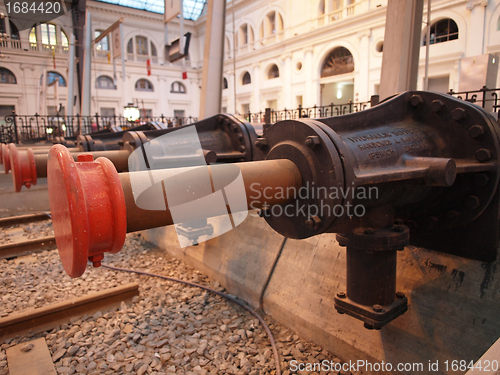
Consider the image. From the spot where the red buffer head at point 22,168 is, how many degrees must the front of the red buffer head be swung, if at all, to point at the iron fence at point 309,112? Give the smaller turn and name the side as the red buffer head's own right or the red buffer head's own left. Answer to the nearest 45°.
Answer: approximately 135° to the red buffer head's own right

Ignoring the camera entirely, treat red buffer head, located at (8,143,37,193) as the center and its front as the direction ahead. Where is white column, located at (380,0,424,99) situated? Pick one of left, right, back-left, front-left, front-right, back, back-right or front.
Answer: back

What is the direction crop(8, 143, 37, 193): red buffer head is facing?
to the viewer's left

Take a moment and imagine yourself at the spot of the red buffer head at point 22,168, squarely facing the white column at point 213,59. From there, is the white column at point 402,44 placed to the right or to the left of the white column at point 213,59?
right

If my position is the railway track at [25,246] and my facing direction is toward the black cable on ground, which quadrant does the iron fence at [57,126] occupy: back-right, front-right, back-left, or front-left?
back-left

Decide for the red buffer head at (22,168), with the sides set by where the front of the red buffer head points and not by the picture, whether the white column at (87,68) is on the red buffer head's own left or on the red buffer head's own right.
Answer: on the red buffer head's own right
